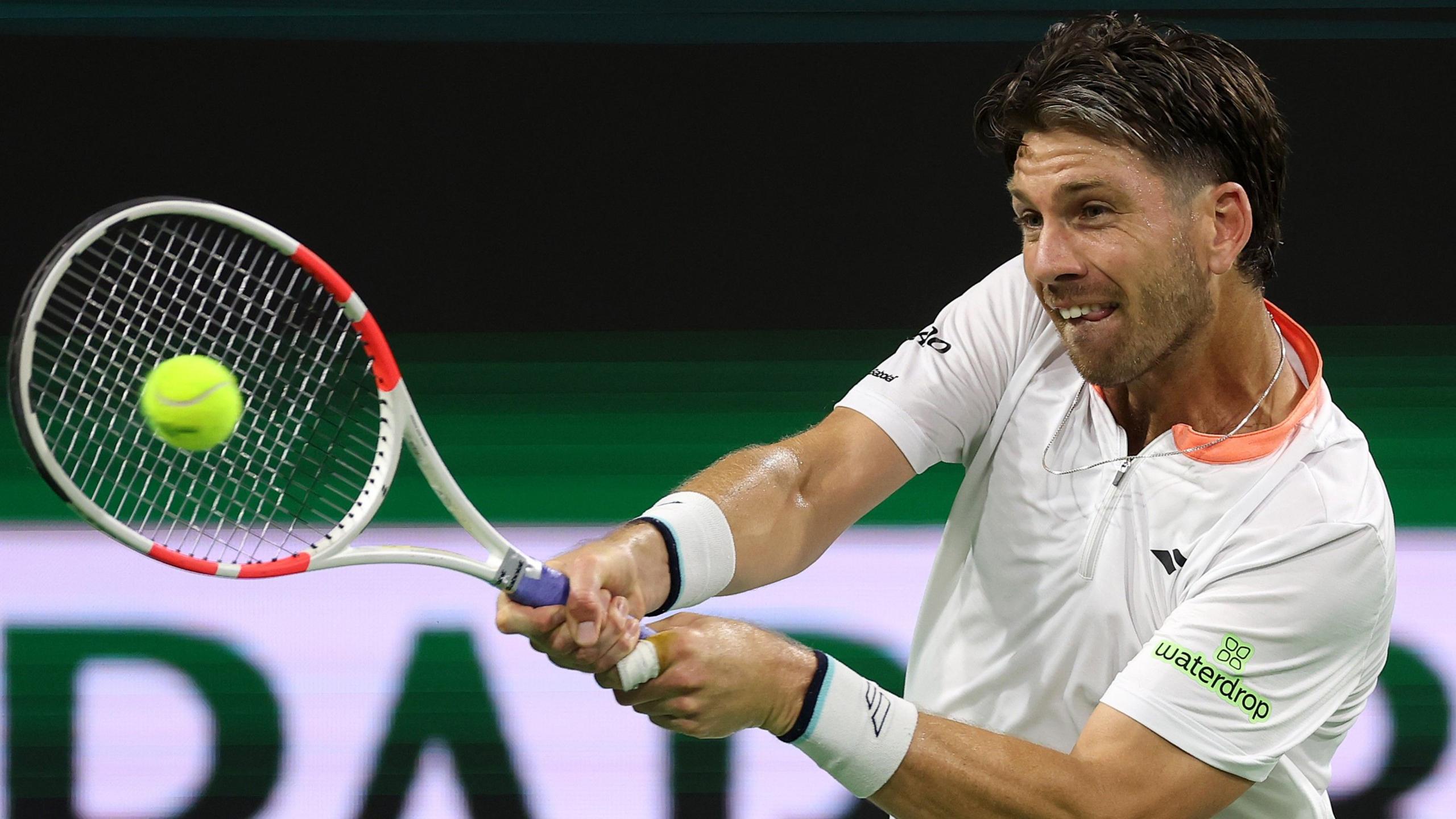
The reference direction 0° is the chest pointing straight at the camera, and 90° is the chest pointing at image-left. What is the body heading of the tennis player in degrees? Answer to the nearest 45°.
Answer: approximately 45°

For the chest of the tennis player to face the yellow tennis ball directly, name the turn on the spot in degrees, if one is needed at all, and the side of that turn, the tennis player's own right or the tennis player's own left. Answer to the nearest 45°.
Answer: approximately 45° to the tennis player's own right
